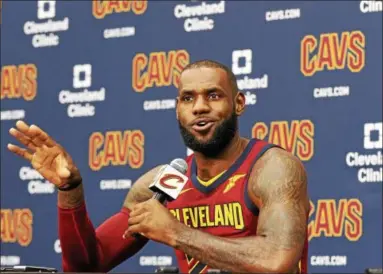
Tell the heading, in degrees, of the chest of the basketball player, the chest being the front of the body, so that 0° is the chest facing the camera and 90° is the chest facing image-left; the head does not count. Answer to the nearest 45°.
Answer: approximately 45°

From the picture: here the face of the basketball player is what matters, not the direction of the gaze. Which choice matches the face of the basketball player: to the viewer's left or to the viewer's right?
to the viewer's left
